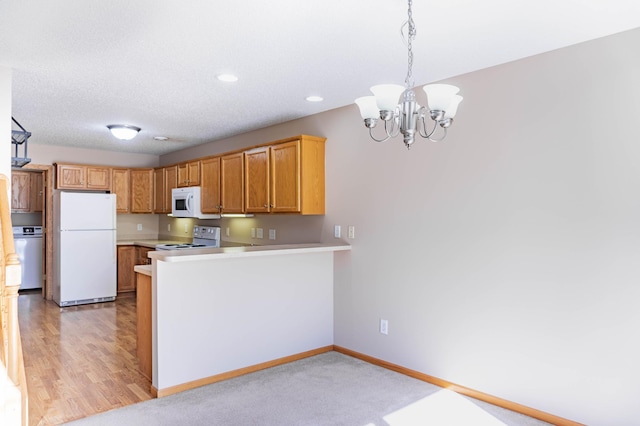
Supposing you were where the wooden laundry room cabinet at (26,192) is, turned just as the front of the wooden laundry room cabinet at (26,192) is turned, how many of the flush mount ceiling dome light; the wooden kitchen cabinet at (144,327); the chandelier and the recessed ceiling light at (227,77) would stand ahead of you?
4

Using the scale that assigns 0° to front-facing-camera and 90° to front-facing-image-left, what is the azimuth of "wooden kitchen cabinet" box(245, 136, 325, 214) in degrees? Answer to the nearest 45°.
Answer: approximately 45°

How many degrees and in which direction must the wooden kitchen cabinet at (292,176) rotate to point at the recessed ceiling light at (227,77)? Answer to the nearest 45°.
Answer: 0° — it already faces it

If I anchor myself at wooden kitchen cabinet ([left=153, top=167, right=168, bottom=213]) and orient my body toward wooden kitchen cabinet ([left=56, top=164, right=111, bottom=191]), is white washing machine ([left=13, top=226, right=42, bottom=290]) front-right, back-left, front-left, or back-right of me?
front-right

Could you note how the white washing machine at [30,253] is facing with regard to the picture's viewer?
facing the viewer

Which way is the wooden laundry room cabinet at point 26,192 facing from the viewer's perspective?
toward the camera

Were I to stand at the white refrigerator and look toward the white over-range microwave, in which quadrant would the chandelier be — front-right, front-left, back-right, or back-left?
front-right

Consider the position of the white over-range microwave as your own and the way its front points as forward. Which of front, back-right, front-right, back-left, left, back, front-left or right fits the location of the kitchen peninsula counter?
front-left

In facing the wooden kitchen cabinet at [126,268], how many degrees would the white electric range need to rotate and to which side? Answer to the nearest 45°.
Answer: approximately 90° to its right

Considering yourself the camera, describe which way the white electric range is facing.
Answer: facing the viewer and to the left of the viewer

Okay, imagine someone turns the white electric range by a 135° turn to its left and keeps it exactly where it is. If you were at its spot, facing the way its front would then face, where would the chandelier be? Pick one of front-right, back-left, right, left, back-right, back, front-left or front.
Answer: right

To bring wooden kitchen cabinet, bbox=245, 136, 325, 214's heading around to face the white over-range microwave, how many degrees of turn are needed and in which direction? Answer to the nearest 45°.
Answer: approximately 90° to its right

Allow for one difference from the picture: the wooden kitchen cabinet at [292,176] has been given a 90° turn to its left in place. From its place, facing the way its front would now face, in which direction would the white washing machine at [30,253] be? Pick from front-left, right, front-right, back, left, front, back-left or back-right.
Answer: back

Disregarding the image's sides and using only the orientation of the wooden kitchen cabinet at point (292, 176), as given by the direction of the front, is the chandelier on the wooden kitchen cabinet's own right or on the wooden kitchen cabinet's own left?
on the wooden kitchen cabinet's own left

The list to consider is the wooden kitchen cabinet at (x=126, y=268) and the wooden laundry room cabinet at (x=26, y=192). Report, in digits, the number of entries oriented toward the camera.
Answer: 2

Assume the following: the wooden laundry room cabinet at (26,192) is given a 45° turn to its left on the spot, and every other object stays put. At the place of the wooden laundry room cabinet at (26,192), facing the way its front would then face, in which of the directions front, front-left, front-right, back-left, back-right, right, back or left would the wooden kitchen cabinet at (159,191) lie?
front

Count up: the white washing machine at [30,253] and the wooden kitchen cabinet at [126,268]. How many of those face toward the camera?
2
